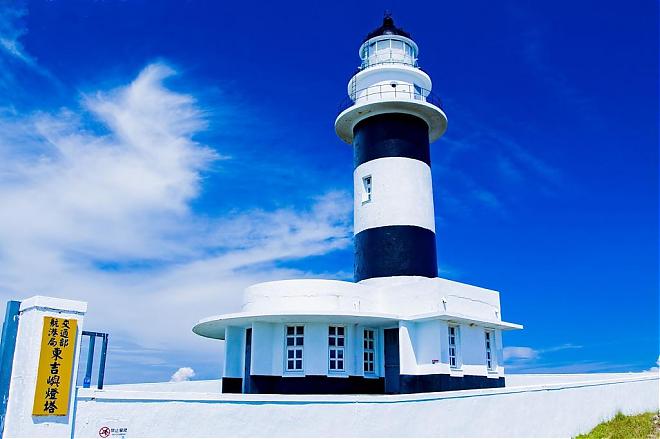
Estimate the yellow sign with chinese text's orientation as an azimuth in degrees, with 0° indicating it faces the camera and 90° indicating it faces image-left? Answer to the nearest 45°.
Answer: approximately 0°

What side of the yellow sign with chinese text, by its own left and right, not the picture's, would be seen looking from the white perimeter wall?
left

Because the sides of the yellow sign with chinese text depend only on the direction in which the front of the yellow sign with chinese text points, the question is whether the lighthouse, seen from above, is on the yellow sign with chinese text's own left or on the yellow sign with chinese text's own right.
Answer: on the yellow sign with chinese text's own left
